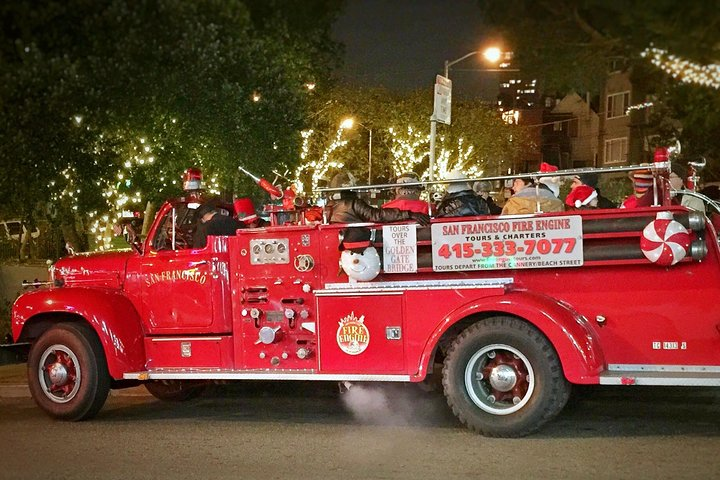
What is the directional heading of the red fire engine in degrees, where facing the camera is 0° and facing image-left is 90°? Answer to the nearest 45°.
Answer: approximately 90°

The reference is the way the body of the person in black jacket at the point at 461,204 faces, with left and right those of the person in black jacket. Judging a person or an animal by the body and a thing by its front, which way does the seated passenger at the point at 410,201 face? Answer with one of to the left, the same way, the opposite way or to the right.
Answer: the same way

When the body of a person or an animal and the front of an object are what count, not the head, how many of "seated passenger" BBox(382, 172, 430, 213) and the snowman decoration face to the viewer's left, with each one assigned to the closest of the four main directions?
0

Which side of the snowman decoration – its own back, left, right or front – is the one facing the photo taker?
front

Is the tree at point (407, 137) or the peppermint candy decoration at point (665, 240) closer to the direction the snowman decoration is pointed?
the peppermint candy decoration

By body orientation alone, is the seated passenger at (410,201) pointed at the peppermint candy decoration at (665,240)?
no

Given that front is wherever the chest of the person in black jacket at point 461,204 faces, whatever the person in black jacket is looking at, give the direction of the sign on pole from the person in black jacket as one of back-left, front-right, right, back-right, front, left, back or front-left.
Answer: front

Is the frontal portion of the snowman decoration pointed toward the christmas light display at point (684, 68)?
no

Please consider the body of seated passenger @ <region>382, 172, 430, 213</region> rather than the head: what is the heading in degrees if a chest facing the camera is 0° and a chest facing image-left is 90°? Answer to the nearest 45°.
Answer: approximately 180°

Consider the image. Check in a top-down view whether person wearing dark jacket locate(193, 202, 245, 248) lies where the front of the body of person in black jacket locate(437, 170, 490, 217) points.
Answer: no

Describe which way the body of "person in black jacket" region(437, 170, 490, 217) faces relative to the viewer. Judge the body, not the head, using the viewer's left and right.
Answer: facing away from the viewer
